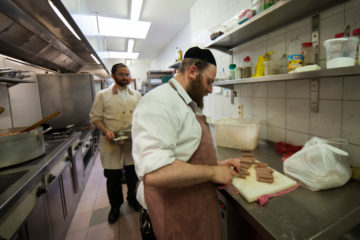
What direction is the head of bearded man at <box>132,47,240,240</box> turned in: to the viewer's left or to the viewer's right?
to the viewer's right

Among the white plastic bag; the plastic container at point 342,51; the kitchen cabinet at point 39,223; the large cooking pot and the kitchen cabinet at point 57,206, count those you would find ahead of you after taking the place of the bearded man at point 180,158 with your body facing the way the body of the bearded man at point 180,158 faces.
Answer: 2

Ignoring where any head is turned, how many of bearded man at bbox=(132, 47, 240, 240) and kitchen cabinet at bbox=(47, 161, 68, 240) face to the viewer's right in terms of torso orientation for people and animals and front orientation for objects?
2

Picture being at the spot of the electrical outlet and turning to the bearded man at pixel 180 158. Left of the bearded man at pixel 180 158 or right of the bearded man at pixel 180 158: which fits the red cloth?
left

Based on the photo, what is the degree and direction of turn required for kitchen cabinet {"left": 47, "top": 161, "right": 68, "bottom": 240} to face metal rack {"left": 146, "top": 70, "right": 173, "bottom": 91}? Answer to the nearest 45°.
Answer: approximately 45° to its left

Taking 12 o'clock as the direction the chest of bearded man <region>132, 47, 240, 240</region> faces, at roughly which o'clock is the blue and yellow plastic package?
The blue and yellow plastic package is roughly at 11 o'clock from the bearded man.

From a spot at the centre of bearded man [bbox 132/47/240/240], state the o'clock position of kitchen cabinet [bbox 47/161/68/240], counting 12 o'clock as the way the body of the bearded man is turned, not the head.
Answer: The kitchen cabinet is roughly at 7 o'clock from the bearded man.

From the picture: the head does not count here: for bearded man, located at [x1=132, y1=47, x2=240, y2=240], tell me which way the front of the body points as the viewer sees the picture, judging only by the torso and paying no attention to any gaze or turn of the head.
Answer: to the viewer's right

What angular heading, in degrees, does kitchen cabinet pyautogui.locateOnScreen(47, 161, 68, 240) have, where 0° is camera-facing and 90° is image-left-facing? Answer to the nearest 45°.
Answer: approximately 270°

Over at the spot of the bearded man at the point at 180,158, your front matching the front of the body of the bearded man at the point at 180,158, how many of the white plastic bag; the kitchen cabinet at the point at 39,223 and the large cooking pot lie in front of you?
1

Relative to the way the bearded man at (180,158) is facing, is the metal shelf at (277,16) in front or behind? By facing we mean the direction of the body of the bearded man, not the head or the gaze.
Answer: in front
